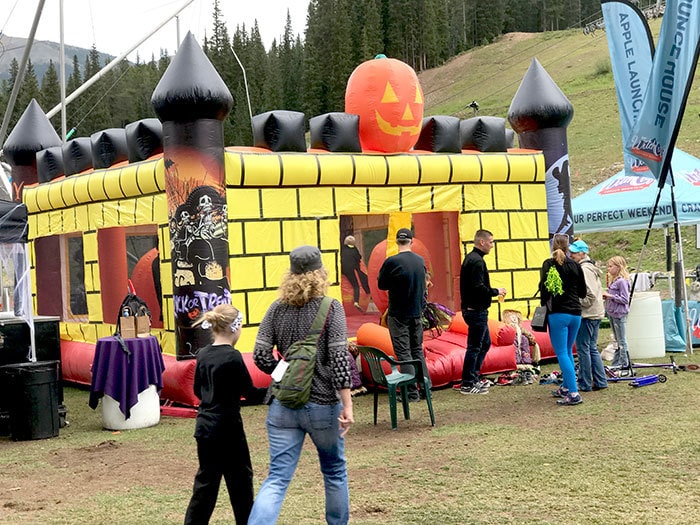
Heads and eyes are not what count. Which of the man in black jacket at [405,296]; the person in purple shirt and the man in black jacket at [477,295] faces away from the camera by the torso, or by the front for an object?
the man in black jacket at [405,296]

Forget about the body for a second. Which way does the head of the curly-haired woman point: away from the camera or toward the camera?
away from the camera

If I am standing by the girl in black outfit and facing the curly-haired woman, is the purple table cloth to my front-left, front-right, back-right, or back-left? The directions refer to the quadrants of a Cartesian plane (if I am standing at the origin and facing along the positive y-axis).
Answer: back-left

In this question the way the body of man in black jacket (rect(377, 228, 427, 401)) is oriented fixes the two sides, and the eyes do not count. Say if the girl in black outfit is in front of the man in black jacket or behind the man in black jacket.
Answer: behind

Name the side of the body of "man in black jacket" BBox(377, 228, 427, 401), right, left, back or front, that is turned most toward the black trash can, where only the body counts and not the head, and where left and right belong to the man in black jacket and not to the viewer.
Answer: left

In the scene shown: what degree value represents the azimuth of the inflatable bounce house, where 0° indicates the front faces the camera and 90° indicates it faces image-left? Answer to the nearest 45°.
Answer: approximately 315°

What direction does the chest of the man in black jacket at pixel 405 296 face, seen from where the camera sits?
away from the camera

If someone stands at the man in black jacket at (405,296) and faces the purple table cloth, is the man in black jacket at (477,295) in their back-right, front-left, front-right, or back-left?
back-right
